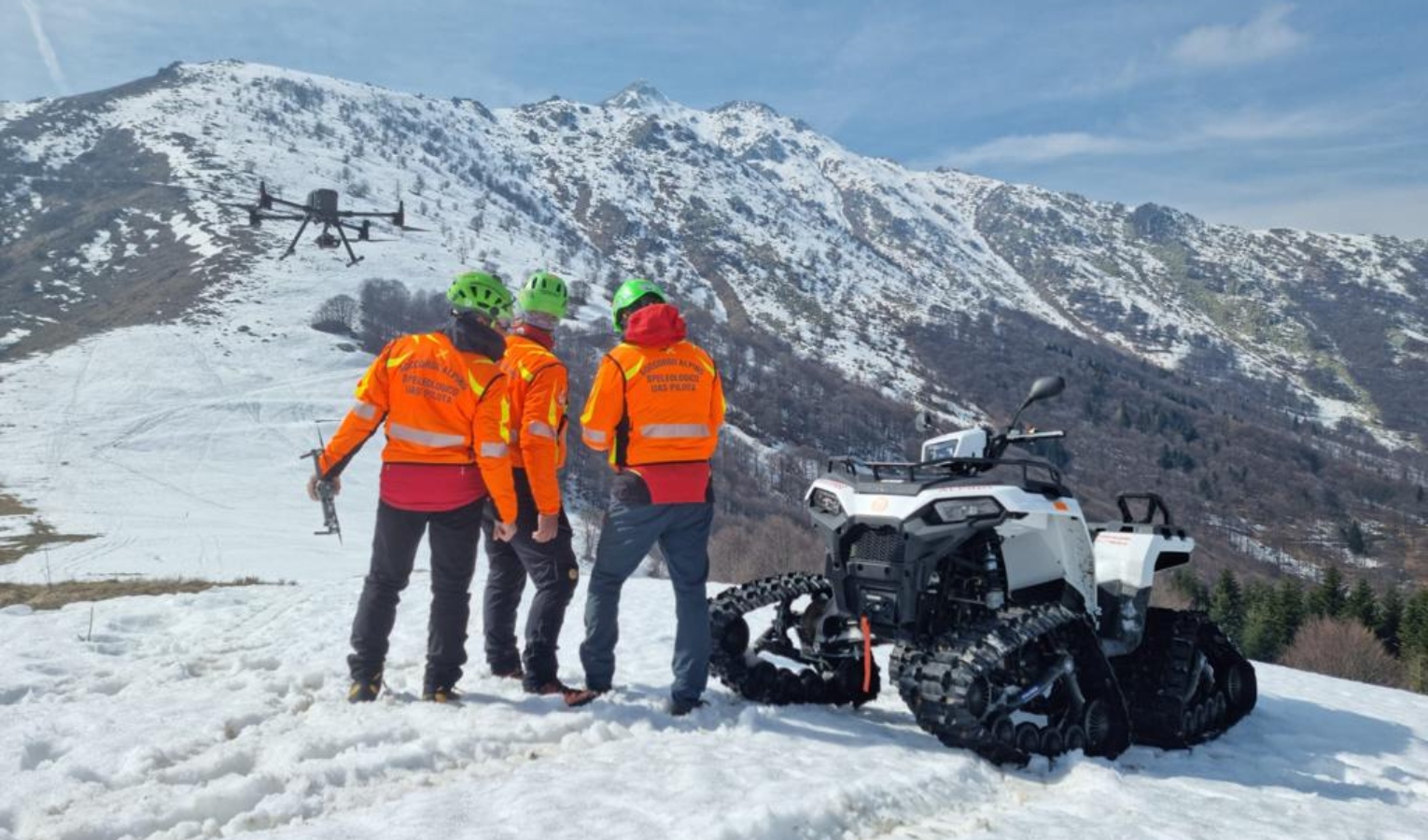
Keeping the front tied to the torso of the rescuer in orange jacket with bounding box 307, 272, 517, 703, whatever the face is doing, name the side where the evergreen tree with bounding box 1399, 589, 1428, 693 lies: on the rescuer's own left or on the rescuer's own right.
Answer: on the rescuer's own right

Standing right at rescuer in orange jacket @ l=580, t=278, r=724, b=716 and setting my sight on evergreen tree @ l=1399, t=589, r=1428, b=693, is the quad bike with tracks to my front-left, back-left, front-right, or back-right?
front-right

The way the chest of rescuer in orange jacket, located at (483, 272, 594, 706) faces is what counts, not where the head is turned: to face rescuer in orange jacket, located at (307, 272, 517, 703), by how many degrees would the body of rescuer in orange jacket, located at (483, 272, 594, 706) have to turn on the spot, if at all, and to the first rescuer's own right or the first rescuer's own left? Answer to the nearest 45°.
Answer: approximately 135° to the first rescuer's own left

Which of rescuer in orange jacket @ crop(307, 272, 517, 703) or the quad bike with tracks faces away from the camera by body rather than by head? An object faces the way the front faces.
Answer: the rescuer in orange jacket

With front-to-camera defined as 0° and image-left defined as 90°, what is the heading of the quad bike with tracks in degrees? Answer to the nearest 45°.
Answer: approximately 45°

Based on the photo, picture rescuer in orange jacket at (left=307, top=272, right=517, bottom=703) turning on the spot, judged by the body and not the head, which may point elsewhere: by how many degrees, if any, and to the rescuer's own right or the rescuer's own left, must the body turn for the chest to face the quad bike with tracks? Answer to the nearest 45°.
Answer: approximately 90° to the rescuer's own right

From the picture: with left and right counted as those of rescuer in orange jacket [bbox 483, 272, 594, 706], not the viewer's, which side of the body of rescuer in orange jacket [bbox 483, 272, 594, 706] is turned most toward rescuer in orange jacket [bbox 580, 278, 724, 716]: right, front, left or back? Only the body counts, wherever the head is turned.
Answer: right

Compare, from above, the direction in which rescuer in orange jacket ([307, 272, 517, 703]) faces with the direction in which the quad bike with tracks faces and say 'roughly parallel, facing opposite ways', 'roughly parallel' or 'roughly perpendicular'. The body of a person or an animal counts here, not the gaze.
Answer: roughly perpendicular

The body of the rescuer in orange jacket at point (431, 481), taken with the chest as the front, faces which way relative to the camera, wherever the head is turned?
away from the camera

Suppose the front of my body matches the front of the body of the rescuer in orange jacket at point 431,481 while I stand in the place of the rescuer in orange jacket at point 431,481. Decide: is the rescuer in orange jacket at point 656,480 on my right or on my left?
on my right

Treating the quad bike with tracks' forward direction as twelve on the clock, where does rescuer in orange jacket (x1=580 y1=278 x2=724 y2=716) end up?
The rescuer in orange jacket is roughly at 1 o'clock from the quad bike with tracks.

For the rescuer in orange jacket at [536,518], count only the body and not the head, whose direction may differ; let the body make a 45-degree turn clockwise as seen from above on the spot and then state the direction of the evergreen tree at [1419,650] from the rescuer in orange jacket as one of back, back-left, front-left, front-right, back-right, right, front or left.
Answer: front-left

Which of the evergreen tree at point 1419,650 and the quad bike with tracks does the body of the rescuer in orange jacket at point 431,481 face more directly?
the evergreen tree

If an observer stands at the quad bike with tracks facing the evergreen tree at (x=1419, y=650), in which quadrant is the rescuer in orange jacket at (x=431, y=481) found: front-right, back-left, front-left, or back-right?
back-left

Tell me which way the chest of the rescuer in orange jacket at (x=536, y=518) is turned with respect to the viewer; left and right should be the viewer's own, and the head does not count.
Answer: facing away from the viewer and to the right of the viewer

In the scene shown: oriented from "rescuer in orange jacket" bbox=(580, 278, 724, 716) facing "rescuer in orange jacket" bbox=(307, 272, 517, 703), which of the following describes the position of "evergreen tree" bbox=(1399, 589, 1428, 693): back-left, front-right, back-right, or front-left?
back-right
